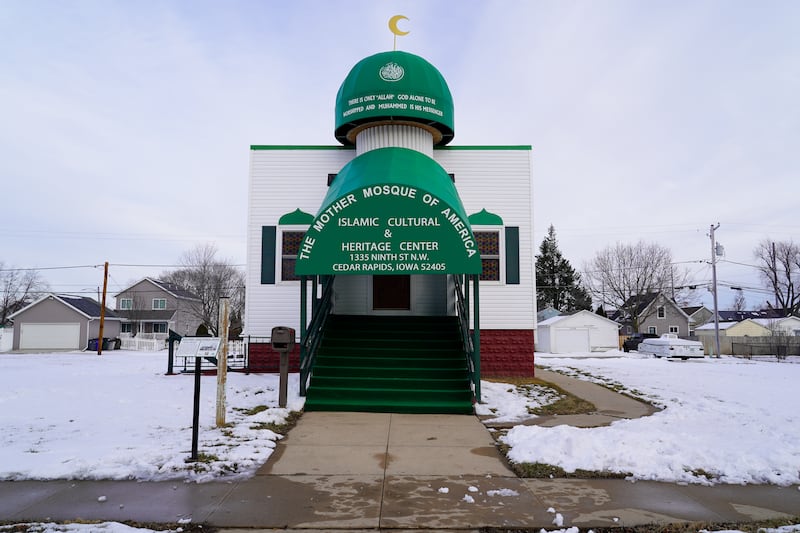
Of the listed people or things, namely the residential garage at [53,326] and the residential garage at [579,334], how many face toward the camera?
2

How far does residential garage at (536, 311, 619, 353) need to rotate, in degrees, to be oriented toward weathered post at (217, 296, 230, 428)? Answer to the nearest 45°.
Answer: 0° — it already faces it

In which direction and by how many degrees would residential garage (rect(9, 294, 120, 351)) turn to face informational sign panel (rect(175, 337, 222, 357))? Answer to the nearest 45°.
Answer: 0° — it already faces it

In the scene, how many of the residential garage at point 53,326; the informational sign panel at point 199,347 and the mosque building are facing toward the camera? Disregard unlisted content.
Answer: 3

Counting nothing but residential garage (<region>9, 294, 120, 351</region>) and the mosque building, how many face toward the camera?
2

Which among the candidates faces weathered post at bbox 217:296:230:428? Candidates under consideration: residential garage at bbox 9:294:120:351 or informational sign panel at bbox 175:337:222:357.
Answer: the residential garage

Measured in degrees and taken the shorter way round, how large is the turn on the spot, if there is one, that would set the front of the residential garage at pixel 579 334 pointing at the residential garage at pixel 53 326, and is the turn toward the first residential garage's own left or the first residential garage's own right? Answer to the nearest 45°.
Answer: approximately 90° to the first residential garage's own right

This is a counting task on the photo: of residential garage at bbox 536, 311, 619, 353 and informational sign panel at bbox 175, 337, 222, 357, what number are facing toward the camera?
2

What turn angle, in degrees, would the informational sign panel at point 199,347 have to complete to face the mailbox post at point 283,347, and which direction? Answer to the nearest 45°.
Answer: approximately 135° to its left

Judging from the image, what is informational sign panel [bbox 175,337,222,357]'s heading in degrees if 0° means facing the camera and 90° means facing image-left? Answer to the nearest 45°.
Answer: approximately 0°

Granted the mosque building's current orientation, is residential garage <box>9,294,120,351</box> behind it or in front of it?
behind
